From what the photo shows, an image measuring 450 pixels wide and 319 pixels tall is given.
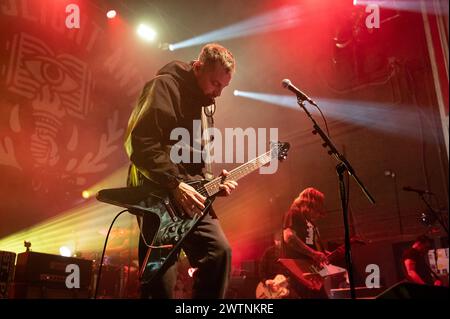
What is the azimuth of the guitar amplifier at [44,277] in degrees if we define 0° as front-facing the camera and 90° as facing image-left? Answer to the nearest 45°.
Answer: approximately 315°

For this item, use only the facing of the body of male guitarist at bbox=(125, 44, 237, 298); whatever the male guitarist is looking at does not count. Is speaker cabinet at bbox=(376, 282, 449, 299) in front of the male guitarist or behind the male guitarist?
in front

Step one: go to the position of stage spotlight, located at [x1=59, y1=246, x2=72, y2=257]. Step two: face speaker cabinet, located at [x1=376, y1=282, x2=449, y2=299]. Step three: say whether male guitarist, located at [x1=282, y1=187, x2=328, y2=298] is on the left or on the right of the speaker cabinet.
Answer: left

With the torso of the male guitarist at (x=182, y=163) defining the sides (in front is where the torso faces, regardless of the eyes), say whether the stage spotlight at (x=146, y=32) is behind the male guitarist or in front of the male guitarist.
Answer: behind

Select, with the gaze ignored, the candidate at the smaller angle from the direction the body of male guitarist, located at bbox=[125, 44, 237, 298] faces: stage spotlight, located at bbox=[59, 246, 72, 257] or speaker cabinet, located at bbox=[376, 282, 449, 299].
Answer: the speaker cabinet

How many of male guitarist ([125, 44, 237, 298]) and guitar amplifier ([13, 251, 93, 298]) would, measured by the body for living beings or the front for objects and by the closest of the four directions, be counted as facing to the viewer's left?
0
